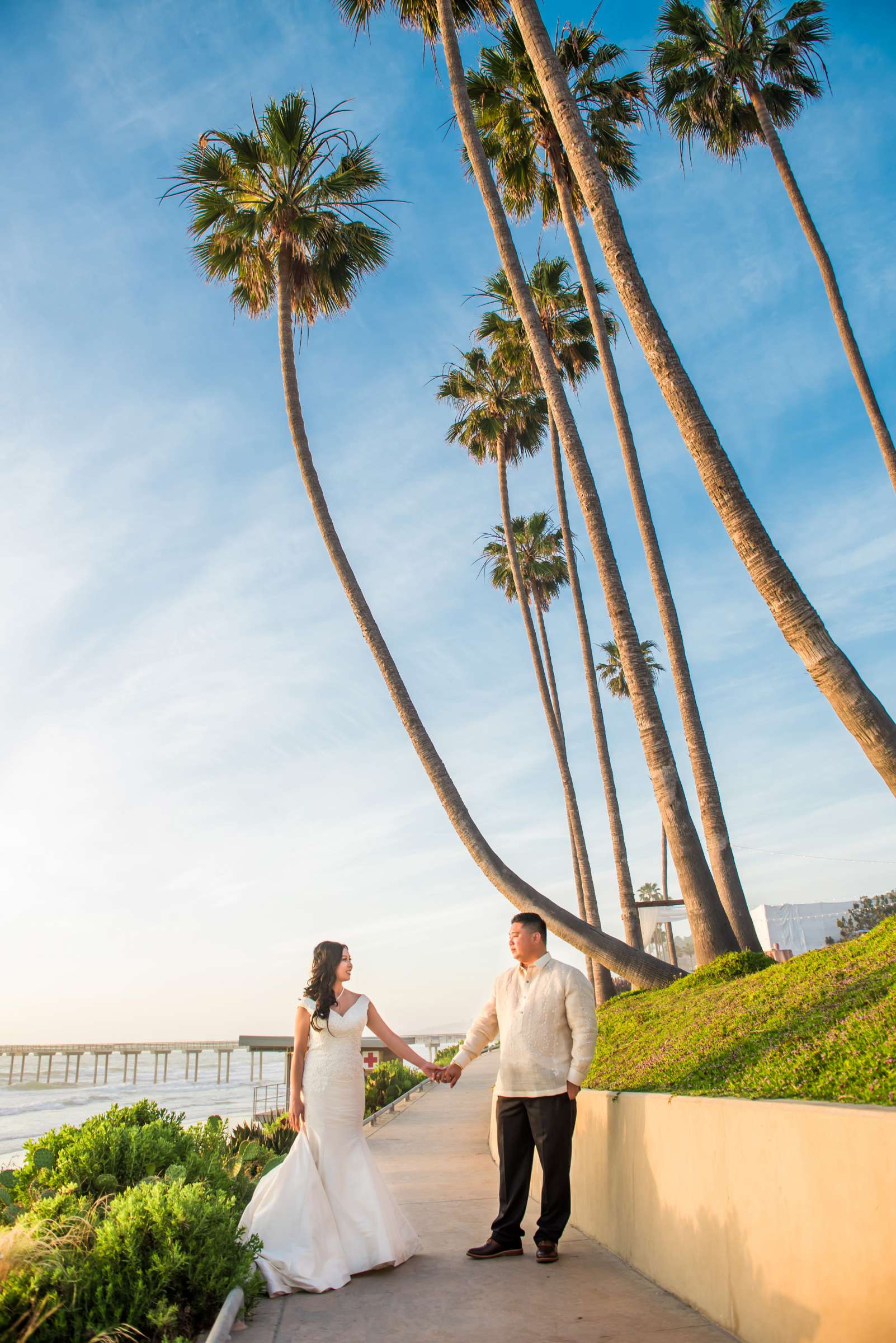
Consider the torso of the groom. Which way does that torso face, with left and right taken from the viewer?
facing the viewer and to the left of the viewer

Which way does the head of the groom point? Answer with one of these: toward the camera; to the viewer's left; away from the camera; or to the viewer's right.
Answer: to the viewer's left

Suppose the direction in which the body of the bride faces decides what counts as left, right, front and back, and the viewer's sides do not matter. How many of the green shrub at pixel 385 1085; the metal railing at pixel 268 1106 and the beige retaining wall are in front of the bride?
1

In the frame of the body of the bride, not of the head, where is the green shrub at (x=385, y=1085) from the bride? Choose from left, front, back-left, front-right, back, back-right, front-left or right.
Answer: back-left

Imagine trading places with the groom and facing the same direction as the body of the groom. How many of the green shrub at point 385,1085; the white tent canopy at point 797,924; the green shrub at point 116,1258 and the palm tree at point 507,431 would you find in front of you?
1

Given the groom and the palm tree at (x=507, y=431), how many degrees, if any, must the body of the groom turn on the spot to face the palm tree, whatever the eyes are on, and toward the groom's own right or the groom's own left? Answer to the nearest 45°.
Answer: approximately 135° to the groom's own right

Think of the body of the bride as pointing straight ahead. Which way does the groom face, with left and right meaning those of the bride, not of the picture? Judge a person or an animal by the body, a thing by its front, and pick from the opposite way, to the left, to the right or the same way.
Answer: to the right

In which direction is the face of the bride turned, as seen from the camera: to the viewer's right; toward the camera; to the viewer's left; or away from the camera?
to the viewer's right

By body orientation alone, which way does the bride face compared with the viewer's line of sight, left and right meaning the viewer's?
facing the viewer and to the right of the viewer

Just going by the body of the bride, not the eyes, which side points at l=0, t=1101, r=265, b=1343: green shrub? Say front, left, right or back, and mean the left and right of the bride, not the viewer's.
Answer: right

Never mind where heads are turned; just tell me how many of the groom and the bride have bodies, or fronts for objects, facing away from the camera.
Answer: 0
